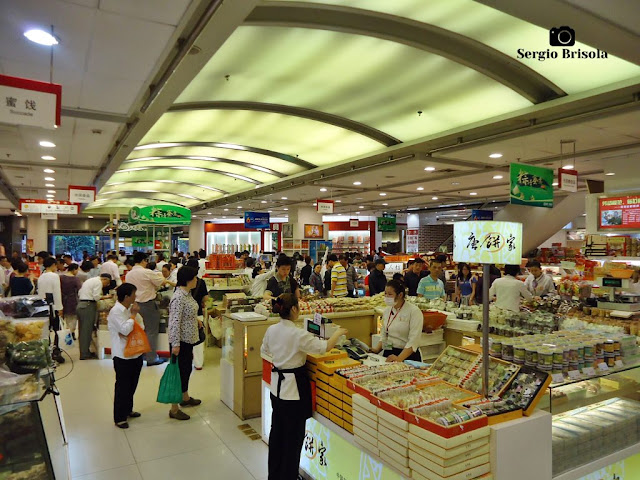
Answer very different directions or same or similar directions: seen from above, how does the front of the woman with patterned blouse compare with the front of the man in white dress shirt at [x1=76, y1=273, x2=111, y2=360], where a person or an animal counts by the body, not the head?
same or similar directions

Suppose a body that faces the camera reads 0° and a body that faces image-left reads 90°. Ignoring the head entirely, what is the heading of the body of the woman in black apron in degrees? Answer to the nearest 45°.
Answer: approximately 225°

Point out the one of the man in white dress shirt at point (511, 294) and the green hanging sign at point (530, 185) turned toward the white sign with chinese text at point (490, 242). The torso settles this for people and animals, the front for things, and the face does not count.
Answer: the green hanging sign

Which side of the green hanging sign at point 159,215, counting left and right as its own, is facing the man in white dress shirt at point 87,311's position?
front

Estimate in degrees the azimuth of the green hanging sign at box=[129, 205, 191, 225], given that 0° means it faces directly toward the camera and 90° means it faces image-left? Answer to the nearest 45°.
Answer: approximately 0°

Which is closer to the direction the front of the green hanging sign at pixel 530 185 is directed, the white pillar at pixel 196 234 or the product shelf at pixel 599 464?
the product shelf

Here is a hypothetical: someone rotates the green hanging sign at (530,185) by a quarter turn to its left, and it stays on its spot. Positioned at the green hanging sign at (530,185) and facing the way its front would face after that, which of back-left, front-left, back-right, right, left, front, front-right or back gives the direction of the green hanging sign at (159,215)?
back

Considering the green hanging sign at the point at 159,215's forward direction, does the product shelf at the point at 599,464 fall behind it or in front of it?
in front

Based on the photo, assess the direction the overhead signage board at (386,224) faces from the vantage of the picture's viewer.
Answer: facing the viewer

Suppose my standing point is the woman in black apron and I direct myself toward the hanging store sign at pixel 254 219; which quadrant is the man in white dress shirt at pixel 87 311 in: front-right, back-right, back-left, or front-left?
front-left

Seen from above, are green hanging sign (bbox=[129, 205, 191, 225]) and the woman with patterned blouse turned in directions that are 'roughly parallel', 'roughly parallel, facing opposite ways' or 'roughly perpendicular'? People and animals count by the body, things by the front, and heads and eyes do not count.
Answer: roughly perpendicular

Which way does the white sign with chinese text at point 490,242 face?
toward the camera
